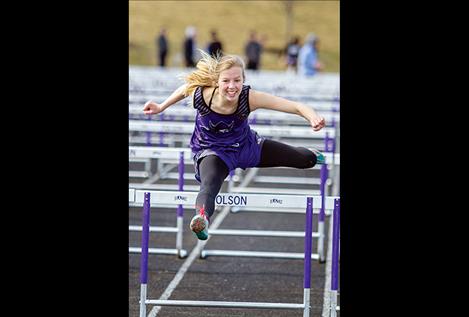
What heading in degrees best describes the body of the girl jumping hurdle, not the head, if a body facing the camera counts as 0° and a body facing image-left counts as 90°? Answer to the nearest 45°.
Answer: approximately 0°

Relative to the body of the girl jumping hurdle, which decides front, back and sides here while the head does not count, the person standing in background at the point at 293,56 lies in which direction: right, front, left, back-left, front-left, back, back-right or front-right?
back

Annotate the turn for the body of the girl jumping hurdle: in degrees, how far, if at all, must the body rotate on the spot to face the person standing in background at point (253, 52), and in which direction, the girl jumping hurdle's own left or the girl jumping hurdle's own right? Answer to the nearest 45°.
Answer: approximately 180°

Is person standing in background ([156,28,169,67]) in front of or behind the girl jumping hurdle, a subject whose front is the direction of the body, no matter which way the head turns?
behind
